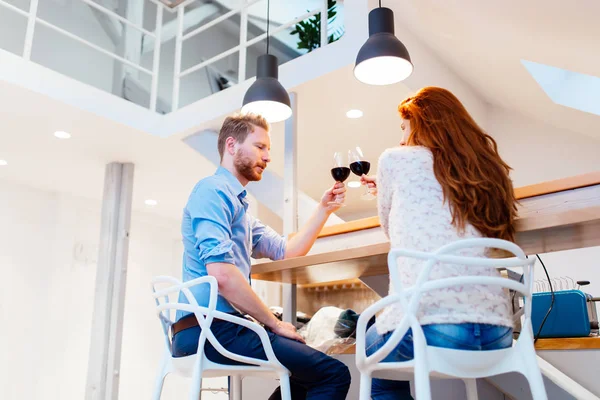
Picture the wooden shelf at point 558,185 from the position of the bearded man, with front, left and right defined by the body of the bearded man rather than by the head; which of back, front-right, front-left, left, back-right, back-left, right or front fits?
front

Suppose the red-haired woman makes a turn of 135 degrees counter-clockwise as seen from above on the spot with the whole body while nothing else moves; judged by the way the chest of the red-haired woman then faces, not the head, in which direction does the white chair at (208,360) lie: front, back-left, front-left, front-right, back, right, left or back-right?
right

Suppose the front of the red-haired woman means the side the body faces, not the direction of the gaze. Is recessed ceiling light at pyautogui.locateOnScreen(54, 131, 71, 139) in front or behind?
in front

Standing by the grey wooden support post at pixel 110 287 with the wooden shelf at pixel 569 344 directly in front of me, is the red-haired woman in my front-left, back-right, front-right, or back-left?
front-right

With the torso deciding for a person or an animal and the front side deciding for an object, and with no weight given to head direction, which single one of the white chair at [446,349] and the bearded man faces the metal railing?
the white chair

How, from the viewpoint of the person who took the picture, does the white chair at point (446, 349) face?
facing away from the viewer and to the left of the viewer

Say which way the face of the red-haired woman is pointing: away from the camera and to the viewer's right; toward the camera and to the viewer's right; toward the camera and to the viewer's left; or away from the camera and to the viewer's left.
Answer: away from the camera and to the viewer's left

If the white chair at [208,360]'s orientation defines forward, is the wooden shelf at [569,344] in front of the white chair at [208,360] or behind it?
in front

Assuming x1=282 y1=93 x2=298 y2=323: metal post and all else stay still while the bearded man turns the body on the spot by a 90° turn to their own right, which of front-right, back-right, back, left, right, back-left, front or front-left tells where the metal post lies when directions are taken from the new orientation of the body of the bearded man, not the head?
back

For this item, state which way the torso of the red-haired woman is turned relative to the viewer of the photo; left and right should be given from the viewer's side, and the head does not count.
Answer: facing away from the viewer and to the left of the viewer

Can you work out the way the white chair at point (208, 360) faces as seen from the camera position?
facing away from the viewer and to the right of the viewer

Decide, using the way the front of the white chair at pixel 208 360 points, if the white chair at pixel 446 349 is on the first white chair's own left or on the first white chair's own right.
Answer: on the first white chair's own right

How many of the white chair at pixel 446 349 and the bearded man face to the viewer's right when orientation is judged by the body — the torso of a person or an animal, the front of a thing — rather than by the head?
1

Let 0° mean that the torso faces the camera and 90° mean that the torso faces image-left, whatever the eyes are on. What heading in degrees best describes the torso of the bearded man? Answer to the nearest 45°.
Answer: approximately 270°

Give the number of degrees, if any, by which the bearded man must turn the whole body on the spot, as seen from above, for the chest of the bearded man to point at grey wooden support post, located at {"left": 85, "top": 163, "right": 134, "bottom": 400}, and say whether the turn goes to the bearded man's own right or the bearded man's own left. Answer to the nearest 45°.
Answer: approximately 90° to the bearded man's own left

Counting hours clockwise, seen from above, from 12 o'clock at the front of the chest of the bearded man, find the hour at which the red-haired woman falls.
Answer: The red-haired woman is roughly at 1 o'clock from the bearded man.

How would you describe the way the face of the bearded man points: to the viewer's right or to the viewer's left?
to the viewer's right
